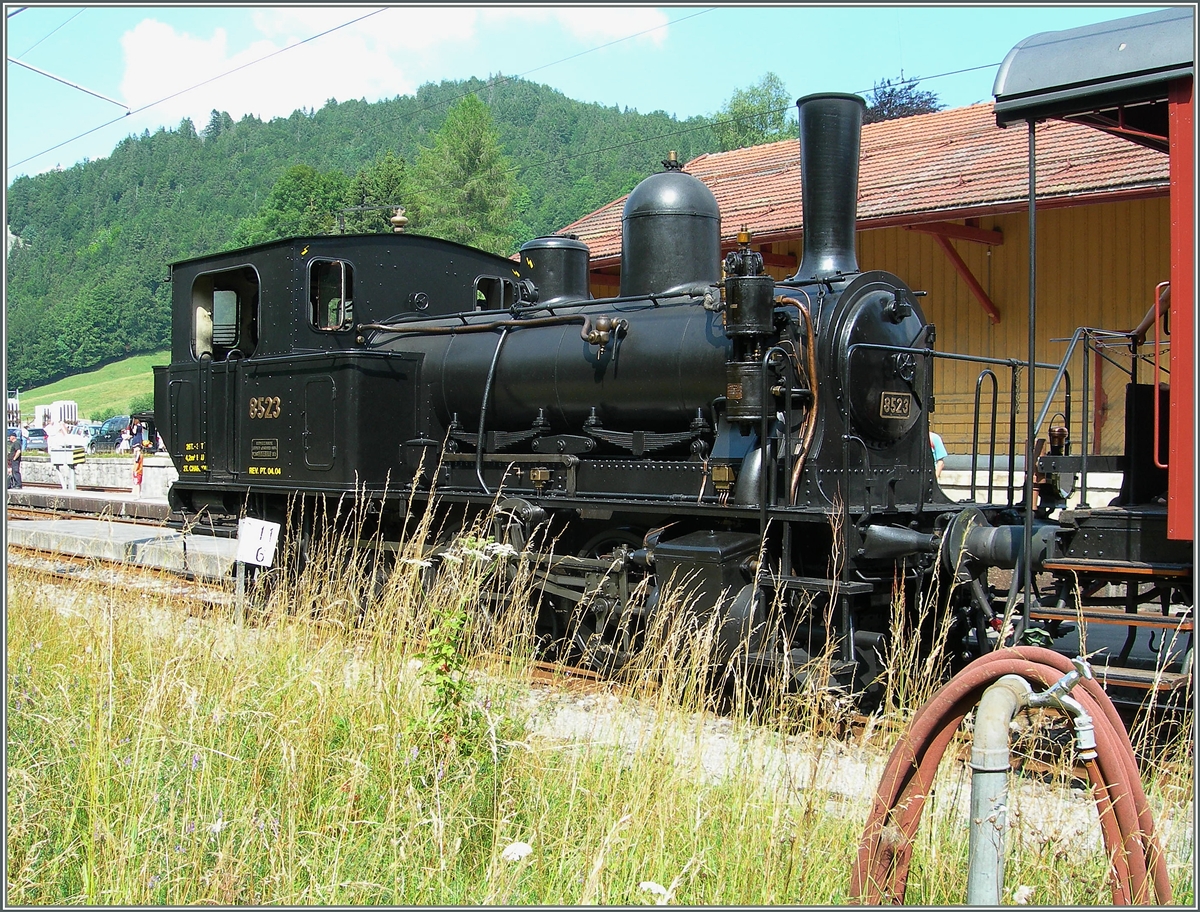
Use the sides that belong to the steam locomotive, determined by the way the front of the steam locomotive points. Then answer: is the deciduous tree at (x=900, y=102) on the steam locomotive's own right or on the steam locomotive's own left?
on the steam locomotive's own left

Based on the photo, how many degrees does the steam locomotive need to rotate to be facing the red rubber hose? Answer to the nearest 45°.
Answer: approximately 45° to its right

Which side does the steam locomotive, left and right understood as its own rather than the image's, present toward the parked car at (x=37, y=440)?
back

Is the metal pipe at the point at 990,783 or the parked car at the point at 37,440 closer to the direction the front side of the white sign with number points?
the metal pipe

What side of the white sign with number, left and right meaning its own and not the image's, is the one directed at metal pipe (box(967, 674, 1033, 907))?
front

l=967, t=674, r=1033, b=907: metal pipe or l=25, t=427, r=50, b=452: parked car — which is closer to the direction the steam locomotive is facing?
the metal pipe

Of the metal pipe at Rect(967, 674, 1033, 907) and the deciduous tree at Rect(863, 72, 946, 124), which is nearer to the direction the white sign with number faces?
the metal pipe

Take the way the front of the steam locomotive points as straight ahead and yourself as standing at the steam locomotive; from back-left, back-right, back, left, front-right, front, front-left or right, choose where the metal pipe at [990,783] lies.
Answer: front-right

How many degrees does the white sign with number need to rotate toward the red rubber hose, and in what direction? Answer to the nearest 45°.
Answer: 0° — it already faces it

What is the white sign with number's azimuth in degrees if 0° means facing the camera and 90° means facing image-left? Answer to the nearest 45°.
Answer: approximately 0°

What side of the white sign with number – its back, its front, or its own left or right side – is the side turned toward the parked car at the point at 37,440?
back
